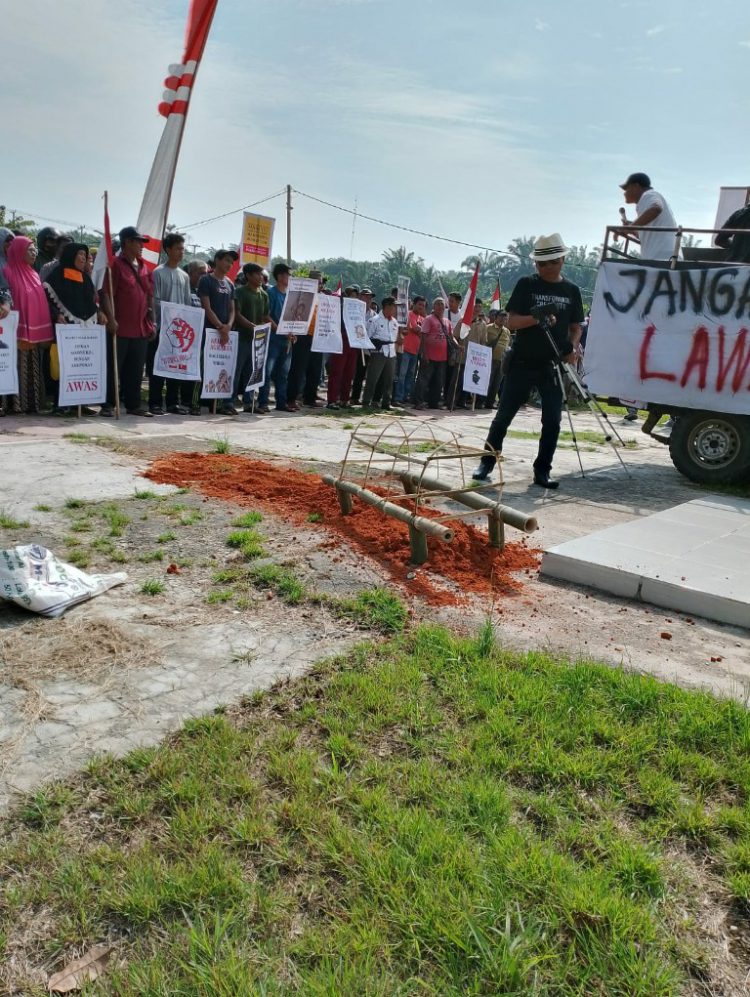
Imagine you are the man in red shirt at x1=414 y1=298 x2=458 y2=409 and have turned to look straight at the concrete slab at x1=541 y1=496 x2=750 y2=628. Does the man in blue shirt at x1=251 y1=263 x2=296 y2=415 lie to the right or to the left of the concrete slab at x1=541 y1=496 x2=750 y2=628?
right

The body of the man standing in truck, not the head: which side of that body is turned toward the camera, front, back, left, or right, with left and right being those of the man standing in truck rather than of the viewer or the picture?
left

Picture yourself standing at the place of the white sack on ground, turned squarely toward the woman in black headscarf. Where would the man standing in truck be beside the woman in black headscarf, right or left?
right

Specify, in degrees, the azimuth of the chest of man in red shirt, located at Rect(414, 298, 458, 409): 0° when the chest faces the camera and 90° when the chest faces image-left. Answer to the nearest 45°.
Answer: approximately 315°

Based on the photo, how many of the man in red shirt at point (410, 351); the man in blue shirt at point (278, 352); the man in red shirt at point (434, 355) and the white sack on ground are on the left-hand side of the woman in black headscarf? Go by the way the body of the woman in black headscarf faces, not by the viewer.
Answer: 3

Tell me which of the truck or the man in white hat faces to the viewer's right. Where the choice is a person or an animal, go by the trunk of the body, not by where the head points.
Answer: the truck

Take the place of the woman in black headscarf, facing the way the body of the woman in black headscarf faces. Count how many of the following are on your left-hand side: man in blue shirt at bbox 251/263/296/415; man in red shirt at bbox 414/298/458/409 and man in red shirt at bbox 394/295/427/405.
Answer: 3

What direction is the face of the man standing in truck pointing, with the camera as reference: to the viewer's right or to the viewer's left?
to the viewer's left

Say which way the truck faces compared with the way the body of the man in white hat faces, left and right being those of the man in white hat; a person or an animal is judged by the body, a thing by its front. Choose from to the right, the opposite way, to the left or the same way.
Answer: to the left
